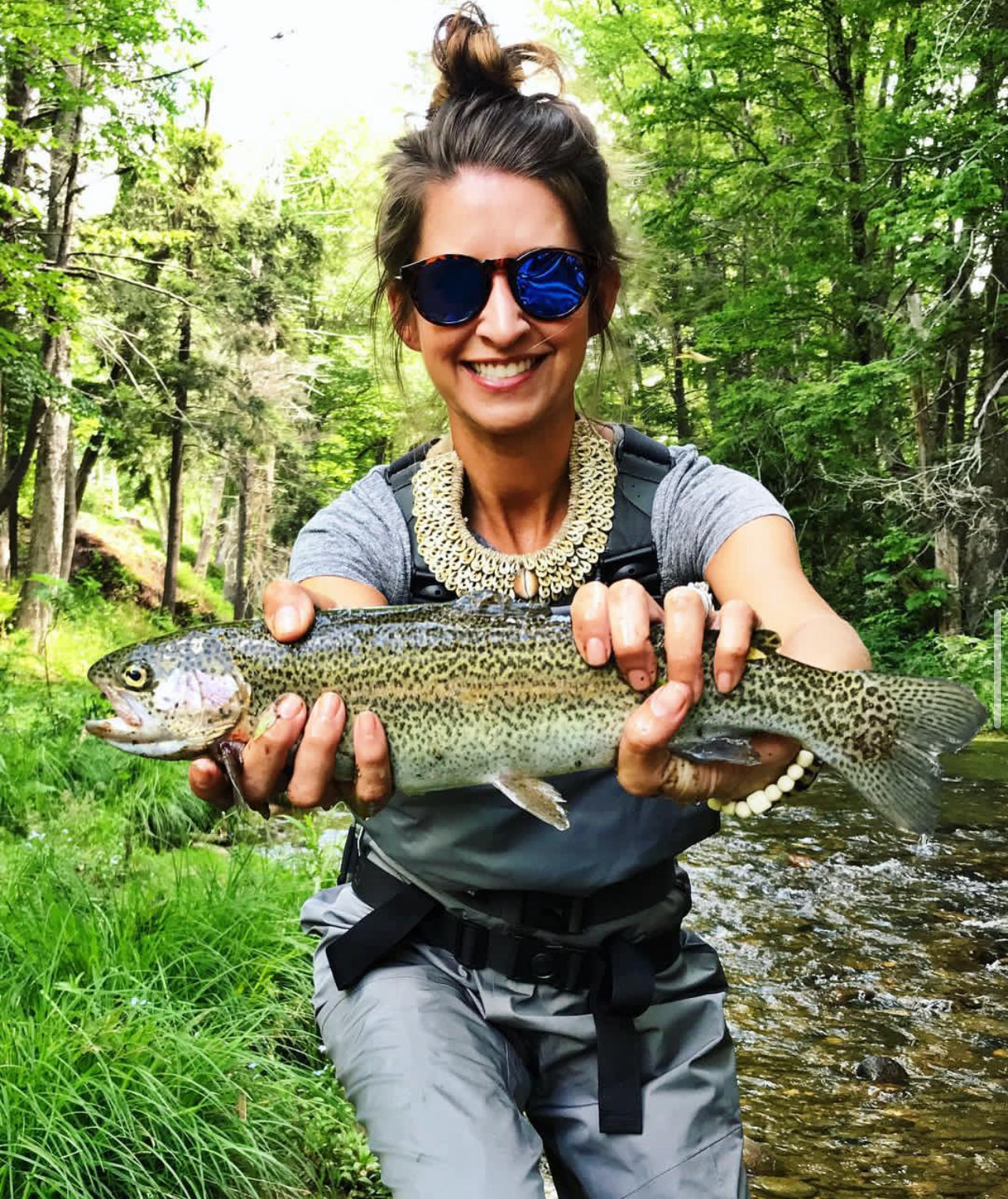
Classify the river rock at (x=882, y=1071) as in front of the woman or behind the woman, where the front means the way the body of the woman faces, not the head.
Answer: behind

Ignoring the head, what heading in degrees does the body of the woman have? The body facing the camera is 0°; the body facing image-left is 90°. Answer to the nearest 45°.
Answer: approximately 0°
